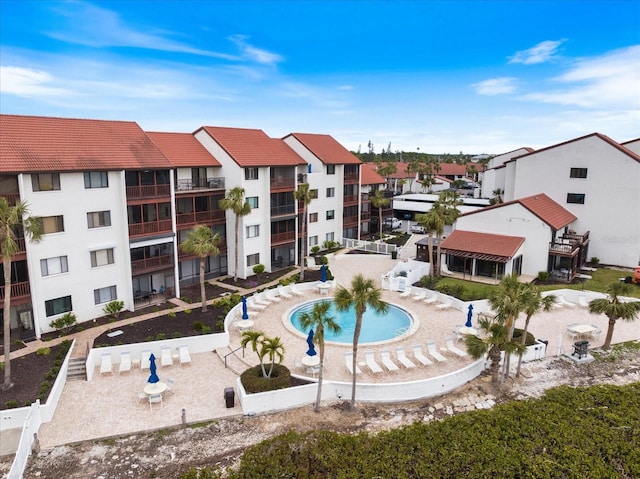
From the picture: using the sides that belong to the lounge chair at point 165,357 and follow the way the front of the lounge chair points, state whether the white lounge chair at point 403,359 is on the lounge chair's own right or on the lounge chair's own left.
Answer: on the lounge chair's own left

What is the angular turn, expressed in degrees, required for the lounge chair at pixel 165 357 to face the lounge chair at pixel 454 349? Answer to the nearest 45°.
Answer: approximately 90° to its left

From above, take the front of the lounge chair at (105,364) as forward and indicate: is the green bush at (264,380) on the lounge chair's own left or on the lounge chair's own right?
on the lounge chair's own left

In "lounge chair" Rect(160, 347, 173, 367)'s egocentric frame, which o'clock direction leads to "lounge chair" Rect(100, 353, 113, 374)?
"lounge chair" Rect(100, 353, 113, 374) is roughly at 3 o'clock from "lounge chair" Rect(160, 347, 173, 367).

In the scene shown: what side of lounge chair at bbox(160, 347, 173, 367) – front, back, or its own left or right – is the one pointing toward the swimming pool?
left

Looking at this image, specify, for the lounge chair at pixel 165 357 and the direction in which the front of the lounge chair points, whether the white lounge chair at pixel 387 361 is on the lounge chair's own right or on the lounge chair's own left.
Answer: on the lounge chair's own left

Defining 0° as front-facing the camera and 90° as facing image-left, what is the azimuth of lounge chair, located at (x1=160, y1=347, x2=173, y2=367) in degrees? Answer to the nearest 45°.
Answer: approximately 0°
